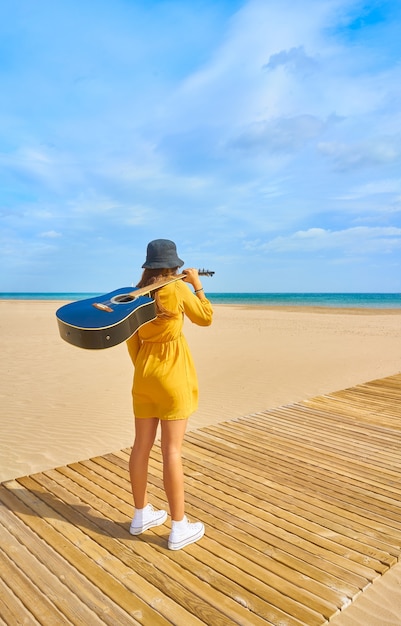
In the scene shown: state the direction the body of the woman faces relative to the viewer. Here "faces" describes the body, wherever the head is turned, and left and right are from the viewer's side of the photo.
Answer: facing away from the viewer and to the right of the viewer

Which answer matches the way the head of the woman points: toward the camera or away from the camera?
away from the camera
